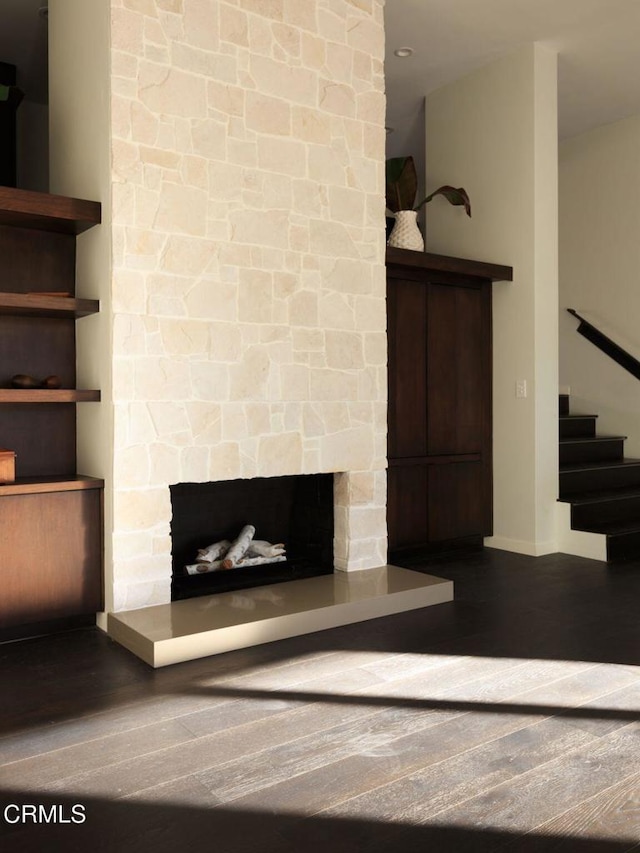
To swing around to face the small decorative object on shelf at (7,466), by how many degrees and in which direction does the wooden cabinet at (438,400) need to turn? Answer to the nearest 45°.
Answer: approximately 90° to its right

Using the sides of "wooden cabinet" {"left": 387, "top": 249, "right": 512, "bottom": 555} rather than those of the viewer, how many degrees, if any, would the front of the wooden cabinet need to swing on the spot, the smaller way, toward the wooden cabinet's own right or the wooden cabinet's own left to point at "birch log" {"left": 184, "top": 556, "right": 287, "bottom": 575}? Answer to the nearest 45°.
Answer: approximately 90° to the wooden cabinet's own right

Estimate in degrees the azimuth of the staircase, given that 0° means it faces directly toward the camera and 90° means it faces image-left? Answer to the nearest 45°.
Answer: approximately 315°

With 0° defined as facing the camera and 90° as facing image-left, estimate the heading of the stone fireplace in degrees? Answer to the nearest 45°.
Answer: approximately 315°

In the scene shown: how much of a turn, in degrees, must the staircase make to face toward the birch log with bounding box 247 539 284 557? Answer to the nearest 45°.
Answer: approximately 90° to its right

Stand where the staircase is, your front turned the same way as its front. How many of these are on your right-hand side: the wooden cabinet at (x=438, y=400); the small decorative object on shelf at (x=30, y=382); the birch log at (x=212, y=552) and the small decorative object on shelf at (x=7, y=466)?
4

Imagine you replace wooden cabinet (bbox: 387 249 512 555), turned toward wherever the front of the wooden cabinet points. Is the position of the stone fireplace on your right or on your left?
on your right

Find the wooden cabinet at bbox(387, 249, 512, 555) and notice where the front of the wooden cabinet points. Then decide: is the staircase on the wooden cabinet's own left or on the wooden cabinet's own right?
on the wooden cabinet's own left

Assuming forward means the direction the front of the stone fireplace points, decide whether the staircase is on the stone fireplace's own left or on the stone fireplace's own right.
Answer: on the stone fireplace's own left

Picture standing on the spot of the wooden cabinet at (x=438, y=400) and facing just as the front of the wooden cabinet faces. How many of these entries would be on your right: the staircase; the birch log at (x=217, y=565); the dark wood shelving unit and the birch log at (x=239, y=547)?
3
